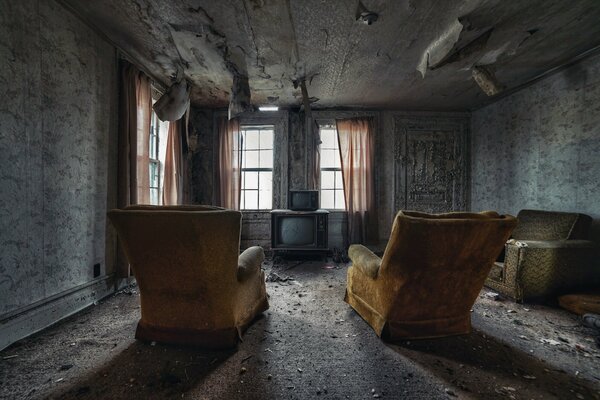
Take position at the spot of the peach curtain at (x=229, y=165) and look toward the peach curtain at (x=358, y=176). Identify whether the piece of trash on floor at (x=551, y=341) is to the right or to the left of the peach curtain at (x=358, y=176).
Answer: right

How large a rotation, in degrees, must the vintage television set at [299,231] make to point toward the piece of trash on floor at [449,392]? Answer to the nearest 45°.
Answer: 0° — it already faces it

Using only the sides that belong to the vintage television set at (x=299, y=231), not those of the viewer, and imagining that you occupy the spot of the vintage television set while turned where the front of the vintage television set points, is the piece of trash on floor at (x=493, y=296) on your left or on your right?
on your left

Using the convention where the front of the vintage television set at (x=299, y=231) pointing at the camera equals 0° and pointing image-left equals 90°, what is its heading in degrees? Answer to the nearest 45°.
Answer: approximately 0°

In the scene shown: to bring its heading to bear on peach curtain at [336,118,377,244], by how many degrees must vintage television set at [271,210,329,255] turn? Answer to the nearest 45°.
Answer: approximately 135° to its left

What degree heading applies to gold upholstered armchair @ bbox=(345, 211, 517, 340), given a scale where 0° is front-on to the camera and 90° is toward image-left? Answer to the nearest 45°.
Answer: approximately 135°
